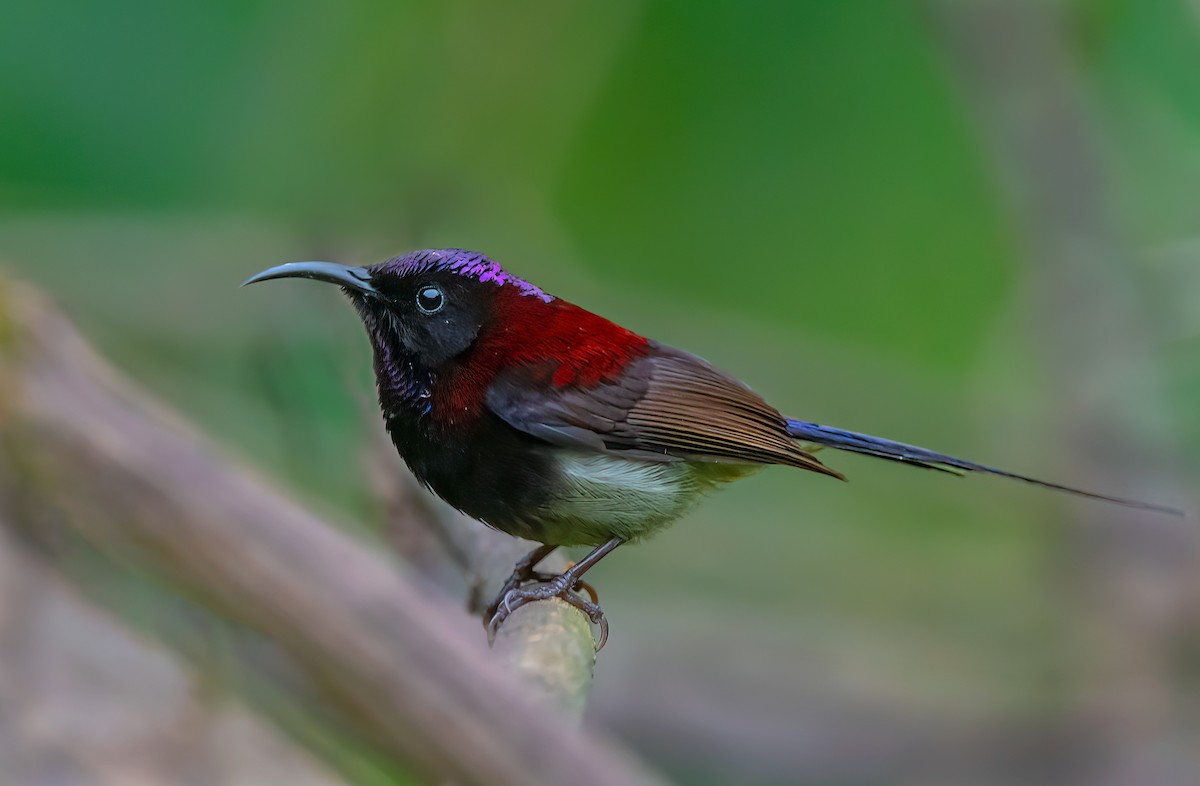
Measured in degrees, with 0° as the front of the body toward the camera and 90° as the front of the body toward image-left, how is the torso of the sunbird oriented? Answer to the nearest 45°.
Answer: approximately 90°
